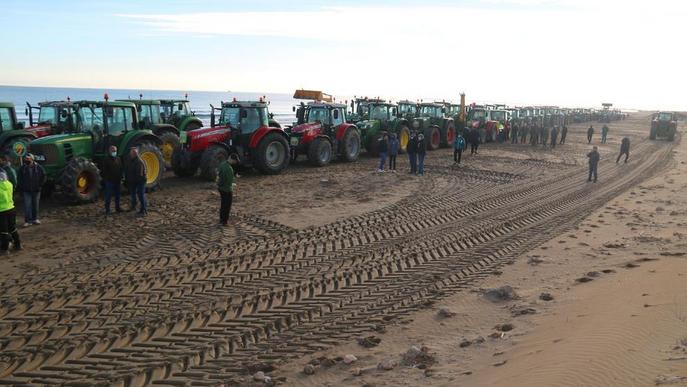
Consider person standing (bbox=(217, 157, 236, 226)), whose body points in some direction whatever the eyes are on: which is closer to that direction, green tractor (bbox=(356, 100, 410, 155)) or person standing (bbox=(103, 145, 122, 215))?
the green tractor

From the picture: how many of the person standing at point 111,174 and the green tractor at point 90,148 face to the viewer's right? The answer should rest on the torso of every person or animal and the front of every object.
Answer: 0

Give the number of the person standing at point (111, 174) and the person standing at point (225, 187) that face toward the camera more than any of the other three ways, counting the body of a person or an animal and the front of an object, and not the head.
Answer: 1

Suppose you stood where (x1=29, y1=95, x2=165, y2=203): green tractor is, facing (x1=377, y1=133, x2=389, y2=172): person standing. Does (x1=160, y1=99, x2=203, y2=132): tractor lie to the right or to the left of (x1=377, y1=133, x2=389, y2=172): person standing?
left

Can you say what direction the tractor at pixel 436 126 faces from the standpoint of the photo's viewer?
facing the viewer and to the left of the viewer

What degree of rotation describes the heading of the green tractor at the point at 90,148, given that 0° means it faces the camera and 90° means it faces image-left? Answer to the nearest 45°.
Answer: approximately 45°

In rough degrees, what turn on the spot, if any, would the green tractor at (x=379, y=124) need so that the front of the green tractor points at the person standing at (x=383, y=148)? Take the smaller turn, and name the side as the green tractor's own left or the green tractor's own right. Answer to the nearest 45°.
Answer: approximately 45° to the green tractor's own left

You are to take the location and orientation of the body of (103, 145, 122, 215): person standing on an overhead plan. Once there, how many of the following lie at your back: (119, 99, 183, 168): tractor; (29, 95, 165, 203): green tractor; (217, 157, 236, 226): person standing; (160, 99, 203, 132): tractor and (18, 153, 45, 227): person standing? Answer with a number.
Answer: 3

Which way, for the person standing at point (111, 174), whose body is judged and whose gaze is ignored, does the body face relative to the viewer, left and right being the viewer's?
facing the viewer

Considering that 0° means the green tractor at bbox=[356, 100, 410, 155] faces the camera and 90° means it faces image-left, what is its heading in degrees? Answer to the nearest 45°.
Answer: approximately 45°

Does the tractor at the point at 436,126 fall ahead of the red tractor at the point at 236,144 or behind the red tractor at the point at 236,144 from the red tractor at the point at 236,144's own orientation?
behind

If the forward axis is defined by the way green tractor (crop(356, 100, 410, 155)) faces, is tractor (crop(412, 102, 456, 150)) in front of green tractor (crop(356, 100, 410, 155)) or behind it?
behind

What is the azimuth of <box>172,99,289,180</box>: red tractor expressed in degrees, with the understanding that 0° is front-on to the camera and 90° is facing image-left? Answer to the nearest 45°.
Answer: approximately 45°

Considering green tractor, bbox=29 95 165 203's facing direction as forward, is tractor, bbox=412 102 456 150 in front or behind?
behind
